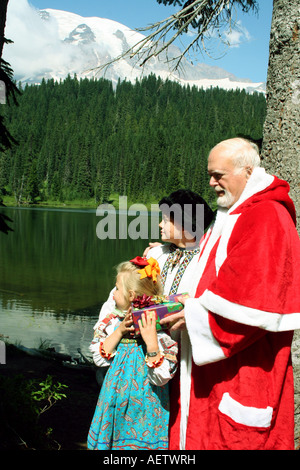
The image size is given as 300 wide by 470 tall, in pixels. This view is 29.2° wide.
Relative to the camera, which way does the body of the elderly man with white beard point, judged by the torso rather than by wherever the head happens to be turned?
to the viewer's left

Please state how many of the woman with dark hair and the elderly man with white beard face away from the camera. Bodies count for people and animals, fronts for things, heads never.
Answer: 0

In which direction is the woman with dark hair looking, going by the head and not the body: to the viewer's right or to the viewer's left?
to the viewer's left

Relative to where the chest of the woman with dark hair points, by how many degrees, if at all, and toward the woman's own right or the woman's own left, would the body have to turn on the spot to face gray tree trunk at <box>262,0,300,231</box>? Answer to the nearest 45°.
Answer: approximately 180°

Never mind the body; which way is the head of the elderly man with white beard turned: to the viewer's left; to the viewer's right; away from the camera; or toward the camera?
to the viewer's left

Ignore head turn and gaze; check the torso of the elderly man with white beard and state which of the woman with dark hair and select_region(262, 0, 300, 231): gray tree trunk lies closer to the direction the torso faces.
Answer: the woman with dark hair

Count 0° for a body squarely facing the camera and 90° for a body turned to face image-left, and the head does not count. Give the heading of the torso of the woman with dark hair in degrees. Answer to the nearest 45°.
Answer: approximately 45°

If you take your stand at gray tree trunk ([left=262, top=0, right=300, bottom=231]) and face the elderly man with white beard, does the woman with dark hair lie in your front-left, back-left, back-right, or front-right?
front-right

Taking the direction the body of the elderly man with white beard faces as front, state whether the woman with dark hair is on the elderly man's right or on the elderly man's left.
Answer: on the elderly man's right

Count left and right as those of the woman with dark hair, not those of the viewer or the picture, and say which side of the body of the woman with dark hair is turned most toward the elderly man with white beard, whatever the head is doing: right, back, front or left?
left
